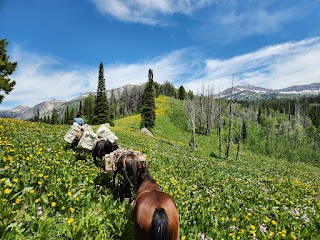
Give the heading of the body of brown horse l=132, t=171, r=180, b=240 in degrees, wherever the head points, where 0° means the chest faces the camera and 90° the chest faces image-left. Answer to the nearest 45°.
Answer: approximately 180°

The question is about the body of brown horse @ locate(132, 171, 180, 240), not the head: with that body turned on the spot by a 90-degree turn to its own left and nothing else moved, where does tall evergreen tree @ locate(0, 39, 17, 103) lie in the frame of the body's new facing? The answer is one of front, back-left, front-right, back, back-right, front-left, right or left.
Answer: front-right

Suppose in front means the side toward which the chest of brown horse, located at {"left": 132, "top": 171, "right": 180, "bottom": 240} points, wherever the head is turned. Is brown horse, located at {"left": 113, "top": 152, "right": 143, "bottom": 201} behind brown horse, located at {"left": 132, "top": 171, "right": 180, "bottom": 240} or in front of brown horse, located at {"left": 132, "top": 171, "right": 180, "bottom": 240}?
in front
